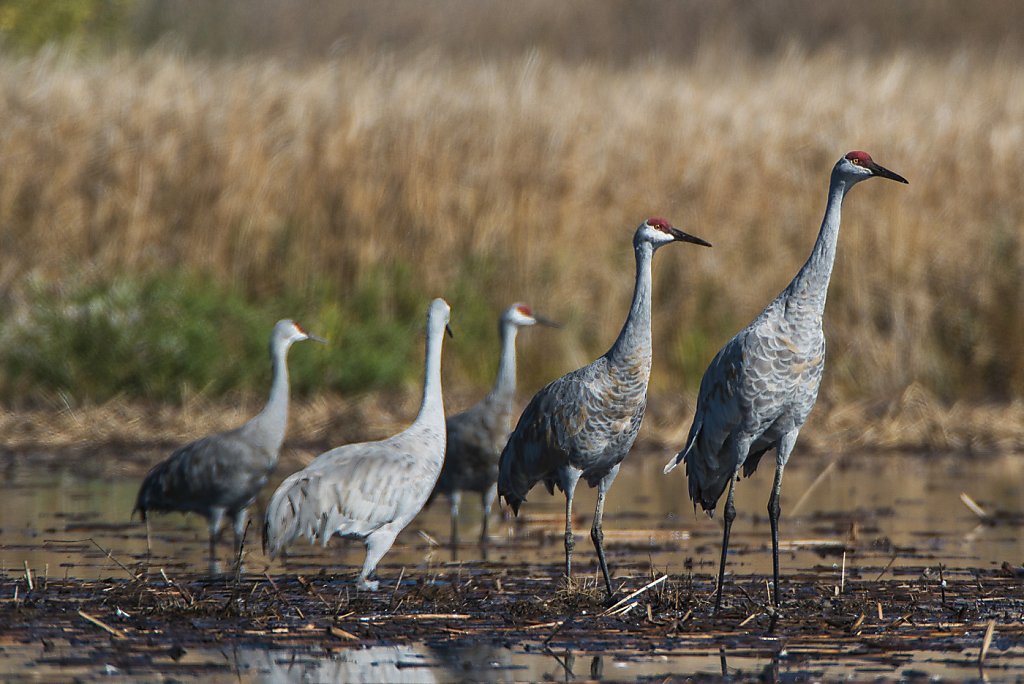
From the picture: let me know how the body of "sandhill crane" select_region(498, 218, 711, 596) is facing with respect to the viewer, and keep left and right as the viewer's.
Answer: facing the viewer and to the right of the viewer

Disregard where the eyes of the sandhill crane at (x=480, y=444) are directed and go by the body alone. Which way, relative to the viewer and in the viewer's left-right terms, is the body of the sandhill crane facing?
facing to the right of the viewer

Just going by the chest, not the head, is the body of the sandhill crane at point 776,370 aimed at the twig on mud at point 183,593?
no

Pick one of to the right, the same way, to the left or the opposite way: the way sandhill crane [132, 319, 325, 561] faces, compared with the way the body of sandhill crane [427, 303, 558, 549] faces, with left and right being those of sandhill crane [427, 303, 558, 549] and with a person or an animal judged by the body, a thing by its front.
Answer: the same way

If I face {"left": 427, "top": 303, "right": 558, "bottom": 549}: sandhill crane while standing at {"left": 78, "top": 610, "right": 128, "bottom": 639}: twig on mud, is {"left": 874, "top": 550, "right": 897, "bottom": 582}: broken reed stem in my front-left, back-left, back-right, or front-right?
front-right

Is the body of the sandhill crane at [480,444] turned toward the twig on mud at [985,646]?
no

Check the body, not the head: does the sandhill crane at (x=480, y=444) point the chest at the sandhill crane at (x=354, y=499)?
no

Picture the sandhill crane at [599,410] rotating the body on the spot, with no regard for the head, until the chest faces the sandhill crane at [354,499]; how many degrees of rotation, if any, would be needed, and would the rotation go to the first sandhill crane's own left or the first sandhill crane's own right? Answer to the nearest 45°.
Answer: approximately 135° to the first sandhill crane's own right

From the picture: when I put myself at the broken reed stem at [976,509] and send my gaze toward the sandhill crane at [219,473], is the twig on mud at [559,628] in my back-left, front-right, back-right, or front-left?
front-left

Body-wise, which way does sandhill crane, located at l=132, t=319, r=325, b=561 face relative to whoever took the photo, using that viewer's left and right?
facing to the right of the viewer

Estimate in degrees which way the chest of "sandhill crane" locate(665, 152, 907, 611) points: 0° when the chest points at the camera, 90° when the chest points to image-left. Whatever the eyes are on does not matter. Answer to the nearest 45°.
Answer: approximately 315°

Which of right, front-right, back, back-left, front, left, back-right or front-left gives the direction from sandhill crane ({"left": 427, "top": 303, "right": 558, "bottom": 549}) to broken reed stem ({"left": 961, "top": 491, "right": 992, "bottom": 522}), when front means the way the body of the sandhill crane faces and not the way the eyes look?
front

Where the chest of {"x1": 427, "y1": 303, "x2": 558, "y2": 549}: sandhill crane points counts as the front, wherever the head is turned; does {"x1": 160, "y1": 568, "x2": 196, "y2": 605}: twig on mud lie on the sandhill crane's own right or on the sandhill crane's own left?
on the sandhill crane's own right

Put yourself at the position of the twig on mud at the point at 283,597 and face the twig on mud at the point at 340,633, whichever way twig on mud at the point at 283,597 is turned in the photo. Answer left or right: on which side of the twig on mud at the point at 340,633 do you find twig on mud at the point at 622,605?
left

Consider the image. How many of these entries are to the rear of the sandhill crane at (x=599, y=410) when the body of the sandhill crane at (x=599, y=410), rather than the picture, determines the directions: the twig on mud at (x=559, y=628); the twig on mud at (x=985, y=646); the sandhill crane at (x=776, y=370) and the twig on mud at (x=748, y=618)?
0

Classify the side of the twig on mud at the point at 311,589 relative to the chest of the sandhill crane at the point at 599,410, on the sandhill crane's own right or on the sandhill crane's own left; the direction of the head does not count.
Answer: on the sandhill crane's own right

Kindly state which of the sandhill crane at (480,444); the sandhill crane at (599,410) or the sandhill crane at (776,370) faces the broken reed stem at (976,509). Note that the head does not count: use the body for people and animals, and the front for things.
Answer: the sandhill crane at (480,444)

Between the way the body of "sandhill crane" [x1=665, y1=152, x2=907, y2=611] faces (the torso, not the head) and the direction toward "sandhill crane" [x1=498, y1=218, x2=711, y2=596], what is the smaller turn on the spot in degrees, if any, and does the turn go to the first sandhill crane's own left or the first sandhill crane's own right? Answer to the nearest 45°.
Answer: approximately 180°
